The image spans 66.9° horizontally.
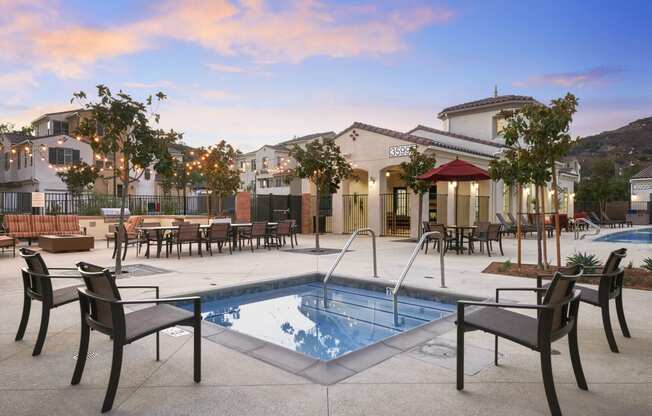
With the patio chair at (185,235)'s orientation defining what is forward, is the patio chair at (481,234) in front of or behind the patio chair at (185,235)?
behind

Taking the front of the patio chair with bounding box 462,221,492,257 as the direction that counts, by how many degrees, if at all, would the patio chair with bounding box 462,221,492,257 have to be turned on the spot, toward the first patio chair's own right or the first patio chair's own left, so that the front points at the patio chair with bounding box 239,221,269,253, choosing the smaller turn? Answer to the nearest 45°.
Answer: approximately 45° to the first patio chair's own left

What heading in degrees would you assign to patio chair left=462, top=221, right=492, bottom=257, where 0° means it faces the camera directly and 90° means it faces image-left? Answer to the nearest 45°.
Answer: approximately 135°

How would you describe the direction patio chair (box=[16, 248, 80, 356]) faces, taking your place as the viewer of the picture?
facing away from the viewer and to the right of the viewer

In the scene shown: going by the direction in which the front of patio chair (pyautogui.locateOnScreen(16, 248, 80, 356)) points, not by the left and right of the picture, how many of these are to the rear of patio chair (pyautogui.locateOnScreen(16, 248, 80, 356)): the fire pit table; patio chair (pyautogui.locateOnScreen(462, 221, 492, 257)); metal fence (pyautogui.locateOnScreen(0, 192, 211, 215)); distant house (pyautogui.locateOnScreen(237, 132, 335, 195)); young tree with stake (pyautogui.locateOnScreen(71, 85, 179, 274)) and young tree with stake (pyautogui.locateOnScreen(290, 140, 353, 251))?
0

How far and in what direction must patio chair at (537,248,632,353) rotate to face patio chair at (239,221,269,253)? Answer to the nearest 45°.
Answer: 0° — it already faces it

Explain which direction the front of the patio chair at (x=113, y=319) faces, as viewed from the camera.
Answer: facing away from the viewer and to the right of the viewer

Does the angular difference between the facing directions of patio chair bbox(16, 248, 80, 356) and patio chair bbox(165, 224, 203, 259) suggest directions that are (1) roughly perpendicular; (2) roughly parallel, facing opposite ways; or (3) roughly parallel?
roughly perpendicular

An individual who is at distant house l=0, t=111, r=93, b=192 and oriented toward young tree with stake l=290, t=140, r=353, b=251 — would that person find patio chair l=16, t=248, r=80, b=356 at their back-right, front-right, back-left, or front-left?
front-right

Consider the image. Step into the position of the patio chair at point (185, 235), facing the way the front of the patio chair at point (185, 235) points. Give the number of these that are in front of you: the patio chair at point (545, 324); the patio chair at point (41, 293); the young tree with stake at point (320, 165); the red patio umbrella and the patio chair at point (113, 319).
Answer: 0

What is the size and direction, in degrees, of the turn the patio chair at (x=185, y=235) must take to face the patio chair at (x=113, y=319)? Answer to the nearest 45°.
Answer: approximately 135° to its left

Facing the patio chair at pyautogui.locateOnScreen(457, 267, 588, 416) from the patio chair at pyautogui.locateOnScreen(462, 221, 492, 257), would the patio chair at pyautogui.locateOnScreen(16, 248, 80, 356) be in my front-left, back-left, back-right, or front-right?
front-right
